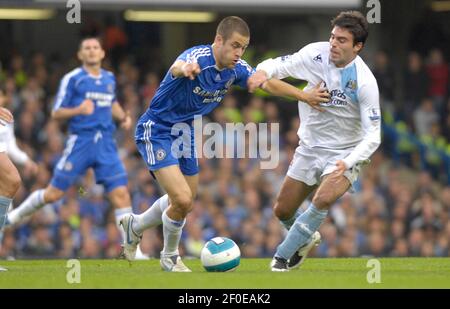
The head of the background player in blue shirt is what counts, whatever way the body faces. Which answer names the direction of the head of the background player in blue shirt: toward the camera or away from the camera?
toward the camera

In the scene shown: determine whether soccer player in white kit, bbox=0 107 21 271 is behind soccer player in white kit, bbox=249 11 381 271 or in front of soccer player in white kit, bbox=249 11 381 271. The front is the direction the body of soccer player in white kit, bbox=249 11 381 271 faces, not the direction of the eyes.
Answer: in front

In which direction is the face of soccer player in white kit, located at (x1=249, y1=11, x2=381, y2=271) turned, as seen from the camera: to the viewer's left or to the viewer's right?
to the viewer's left

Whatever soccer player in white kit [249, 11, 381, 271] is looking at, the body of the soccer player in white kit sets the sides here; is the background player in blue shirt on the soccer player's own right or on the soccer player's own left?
on the soccer player's own right

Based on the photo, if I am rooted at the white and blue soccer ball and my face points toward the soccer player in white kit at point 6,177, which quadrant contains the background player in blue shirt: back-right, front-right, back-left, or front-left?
front-right
